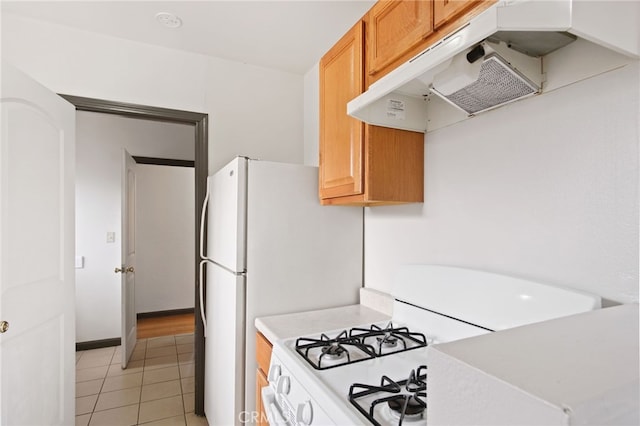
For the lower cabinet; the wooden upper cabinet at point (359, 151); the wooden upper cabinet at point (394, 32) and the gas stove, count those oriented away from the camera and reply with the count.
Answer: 0

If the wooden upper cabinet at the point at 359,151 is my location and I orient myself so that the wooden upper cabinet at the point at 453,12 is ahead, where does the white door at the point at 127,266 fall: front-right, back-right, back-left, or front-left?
back-right

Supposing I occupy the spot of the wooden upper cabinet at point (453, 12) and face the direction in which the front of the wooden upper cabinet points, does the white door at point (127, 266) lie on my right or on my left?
on my right

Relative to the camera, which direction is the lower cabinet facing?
to the viewer's left

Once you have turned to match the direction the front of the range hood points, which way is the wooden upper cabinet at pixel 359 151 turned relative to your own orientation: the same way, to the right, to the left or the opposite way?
the same way

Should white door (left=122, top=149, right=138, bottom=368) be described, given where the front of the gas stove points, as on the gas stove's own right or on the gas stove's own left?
on the gas stove's own right

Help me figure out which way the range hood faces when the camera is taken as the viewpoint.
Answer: facing the viewer and to the left of the viewer

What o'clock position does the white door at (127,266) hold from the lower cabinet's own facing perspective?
The white door is roughly at 2 o'clock from the lower cabinet.

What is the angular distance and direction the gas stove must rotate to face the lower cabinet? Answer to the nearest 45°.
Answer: approximately 45° to its right

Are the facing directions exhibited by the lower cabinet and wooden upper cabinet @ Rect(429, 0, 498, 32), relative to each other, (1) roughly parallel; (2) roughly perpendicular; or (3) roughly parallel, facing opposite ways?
roughly parallel

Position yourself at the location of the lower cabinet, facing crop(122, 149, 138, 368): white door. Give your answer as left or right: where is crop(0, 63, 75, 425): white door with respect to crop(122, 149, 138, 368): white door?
left

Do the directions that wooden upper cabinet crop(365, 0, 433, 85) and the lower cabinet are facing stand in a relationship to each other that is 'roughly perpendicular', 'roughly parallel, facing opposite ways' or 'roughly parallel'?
roughly parallel
